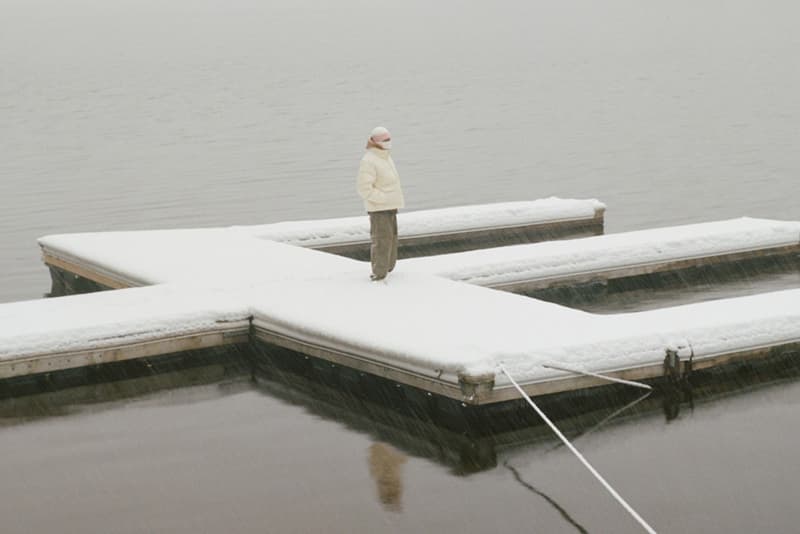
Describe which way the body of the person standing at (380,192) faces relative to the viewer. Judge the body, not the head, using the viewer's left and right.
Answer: facing the viewer and to the right of the viewer

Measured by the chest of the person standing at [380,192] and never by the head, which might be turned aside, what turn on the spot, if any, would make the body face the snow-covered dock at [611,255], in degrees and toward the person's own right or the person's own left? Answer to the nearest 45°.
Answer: approximately 90° to the person's own left
